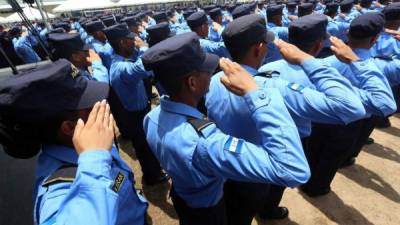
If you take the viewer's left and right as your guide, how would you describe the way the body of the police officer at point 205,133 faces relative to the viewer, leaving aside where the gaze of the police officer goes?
facing away from the viewer and to the right of the viewer

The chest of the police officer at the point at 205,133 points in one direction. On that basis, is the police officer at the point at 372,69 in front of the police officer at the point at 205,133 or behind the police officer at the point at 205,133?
in front

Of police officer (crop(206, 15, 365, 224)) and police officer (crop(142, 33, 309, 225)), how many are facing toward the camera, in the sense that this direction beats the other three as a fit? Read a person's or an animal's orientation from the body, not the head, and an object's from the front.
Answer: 0

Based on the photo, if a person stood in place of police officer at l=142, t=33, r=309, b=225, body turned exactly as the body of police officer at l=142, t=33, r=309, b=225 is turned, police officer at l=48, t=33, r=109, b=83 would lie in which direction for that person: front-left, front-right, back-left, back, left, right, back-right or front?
left

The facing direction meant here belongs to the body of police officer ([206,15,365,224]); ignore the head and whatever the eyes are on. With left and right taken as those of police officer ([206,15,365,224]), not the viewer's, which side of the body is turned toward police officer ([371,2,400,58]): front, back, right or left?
front

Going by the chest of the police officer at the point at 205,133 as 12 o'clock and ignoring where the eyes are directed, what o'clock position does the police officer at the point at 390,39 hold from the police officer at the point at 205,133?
the police officer at the point at 390,39 is roughly at 12 o'clock from the police officer at the point at 205,133.
